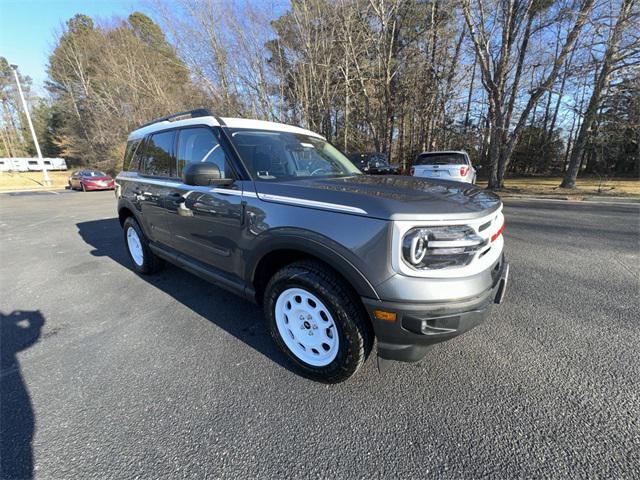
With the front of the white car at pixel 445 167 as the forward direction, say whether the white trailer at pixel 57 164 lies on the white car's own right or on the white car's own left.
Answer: on the white car's own left

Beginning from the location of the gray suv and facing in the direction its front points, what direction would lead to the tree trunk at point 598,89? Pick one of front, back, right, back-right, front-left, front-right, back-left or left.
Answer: left

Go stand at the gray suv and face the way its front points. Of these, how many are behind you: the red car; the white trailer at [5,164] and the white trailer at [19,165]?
3

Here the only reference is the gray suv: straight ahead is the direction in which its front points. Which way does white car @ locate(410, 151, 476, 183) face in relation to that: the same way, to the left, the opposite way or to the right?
to the left

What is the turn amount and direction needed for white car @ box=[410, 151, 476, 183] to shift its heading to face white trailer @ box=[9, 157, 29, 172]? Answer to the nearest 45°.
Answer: approximately 90° to its left

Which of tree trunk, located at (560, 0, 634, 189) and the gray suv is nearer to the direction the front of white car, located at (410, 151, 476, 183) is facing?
the tree trunk

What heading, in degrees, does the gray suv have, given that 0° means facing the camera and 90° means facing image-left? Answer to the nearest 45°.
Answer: approximately 315°

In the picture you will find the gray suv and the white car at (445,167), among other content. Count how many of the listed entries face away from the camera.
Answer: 1

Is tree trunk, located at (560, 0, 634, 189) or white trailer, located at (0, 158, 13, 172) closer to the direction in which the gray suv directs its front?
the tree trunk

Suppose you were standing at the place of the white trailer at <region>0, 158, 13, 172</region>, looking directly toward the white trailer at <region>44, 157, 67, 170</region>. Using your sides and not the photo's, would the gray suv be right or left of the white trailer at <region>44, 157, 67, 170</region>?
right

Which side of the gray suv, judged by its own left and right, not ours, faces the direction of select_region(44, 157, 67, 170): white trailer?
back

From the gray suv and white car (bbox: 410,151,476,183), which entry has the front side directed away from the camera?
the white car

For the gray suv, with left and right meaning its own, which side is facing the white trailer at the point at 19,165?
back

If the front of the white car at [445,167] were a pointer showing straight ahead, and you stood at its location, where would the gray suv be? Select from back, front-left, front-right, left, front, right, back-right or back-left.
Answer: back

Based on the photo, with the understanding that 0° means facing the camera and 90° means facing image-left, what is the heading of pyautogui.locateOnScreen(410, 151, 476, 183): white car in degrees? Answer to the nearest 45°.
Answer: approximately 180°

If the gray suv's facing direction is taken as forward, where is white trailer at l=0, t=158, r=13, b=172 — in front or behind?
behind
